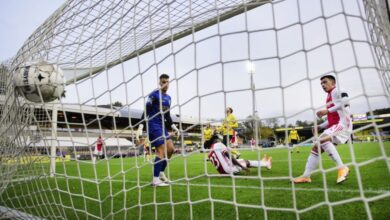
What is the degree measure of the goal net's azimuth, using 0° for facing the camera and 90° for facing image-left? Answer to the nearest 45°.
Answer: approximately 225°
